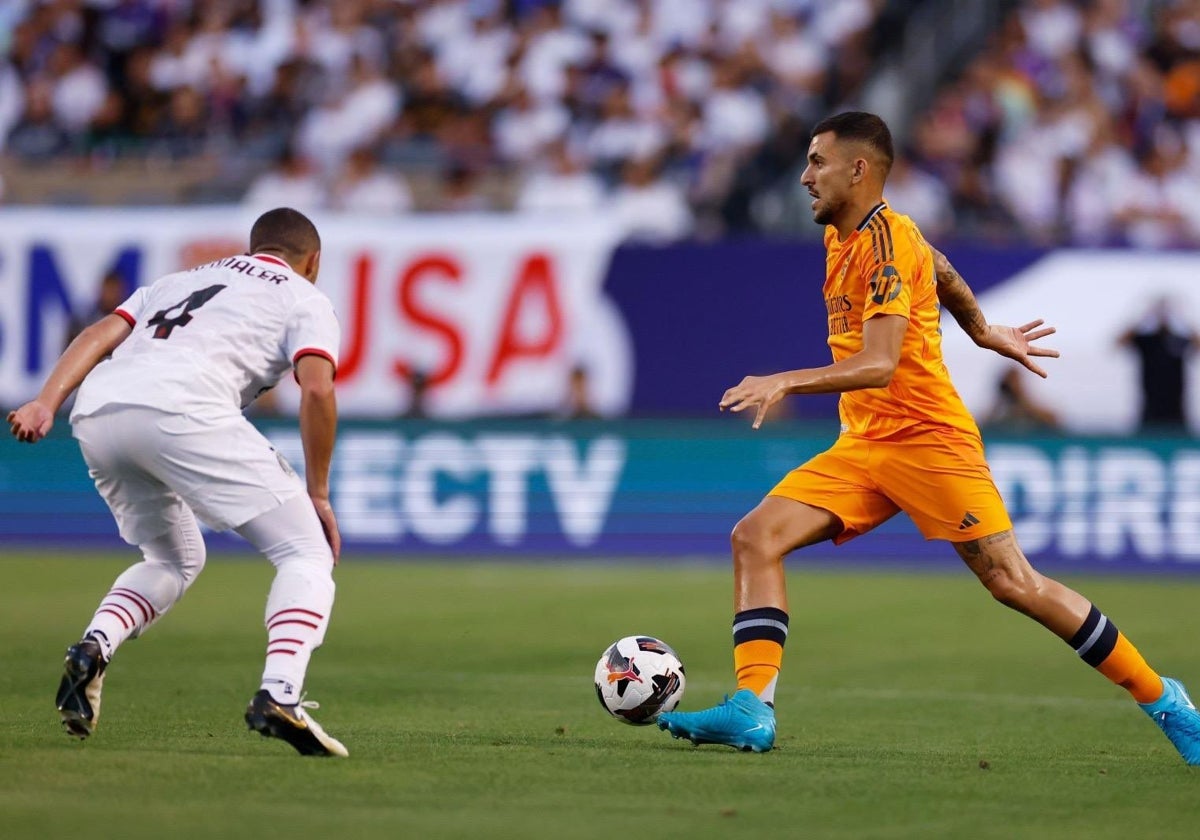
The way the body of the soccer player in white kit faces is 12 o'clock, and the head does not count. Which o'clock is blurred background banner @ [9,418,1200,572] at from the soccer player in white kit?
The blurred background banner is roughly at 11 o'clock from the soccer player in white kit.

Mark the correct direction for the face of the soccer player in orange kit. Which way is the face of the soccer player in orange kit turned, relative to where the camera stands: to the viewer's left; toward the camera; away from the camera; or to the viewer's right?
to the viewer's left

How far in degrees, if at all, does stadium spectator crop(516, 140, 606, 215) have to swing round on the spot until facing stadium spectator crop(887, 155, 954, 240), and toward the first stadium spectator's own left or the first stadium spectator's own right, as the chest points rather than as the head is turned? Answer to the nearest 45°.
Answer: approximately 90° to the first stadium spectator's own left

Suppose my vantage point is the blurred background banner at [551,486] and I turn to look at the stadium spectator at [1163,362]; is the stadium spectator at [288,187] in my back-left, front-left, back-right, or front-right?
back-left

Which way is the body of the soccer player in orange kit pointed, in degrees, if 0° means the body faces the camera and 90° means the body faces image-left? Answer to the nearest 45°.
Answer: approximately 90°

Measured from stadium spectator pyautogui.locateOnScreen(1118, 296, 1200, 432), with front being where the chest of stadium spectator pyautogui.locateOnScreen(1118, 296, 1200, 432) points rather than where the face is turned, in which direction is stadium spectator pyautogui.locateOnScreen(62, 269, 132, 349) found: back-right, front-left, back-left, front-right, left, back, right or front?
right

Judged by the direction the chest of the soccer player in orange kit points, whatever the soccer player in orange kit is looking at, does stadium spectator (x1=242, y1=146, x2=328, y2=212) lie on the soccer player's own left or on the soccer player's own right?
on the soccer player's own right

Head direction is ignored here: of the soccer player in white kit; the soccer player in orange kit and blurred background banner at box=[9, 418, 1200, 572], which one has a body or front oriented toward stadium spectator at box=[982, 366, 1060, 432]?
the soccer player in white kit

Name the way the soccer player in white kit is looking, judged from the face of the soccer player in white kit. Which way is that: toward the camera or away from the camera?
away from the camera

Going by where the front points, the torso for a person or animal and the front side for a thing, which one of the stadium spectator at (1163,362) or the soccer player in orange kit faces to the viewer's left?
the soccer player in orange kit

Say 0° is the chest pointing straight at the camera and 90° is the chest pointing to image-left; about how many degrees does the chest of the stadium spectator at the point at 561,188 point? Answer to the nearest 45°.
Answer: approximately 0°
